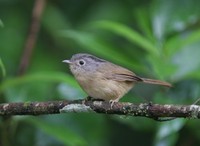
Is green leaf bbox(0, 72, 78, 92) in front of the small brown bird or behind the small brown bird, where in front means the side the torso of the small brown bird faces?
in front

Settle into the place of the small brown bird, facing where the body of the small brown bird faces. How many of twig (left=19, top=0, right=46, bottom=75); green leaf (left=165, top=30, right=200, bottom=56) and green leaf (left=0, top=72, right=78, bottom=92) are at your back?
1

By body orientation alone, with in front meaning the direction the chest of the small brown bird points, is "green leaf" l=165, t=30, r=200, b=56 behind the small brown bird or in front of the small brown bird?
behind

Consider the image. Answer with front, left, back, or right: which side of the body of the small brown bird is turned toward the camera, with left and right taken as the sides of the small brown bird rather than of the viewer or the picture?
left

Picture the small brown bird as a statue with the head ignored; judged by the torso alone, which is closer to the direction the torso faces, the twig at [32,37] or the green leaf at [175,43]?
the twig
